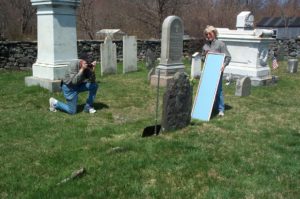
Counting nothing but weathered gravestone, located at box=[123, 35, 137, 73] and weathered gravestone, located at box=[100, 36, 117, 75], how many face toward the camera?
2

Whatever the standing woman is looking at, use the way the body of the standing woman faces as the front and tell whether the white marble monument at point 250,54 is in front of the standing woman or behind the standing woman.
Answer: behind

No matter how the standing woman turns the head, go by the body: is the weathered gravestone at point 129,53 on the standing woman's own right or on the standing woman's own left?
on the standing woman's own right

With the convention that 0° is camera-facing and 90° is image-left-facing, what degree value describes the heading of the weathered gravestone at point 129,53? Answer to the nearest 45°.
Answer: approximately 0°

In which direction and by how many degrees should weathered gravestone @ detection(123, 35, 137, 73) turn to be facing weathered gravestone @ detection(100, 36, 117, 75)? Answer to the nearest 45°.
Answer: approximately 45° to its right

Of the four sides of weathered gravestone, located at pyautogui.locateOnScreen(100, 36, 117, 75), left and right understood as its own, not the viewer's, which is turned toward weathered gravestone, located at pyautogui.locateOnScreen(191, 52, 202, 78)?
left

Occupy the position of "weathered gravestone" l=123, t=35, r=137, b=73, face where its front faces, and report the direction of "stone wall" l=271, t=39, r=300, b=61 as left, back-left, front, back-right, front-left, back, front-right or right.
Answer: back-left

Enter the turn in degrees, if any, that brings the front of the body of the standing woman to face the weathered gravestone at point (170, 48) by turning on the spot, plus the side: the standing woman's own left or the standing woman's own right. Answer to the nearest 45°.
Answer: approximately 135° to the standing woman's own right

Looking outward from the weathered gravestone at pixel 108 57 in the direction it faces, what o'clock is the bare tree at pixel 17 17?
The bare tree is roughly at 5 o'clock from the weathered gravestone.

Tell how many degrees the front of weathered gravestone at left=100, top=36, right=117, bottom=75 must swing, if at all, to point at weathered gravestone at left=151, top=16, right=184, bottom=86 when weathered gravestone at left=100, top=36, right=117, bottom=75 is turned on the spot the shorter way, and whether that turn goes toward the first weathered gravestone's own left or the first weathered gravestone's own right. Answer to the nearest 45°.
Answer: approximately 45° to the first weathered gravestone's own left
